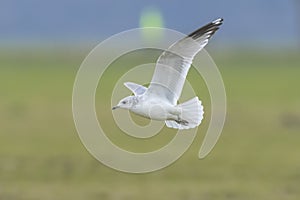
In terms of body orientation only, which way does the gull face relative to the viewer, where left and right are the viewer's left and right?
facing to the left of the viewer
